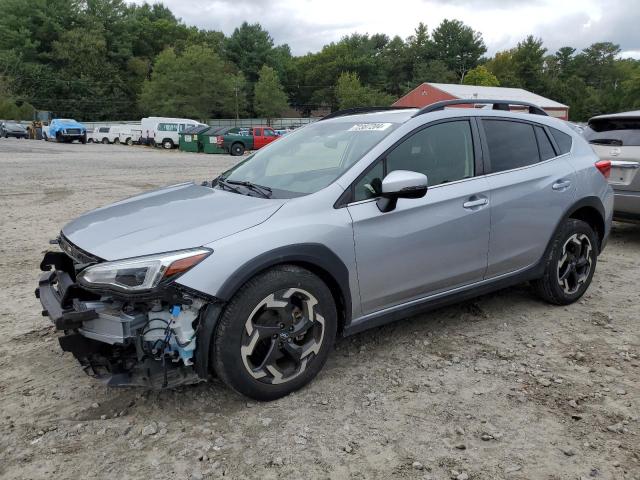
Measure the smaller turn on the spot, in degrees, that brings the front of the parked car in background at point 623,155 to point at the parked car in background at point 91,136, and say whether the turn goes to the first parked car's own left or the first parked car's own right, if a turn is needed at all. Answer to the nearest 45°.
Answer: approximately 45° to the first parked car's own left

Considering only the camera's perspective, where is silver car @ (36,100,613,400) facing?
facing the viewer and to the left of the viewer

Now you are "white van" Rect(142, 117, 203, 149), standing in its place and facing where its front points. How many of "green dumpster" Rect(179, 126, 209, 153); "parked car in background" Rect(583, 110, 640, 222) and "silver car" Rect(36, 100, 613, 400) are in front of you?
0

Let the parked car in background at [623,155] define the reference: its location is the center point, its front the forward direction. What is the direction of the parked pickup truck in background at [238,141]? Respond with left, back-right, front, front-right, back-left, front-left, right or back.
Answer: front-left

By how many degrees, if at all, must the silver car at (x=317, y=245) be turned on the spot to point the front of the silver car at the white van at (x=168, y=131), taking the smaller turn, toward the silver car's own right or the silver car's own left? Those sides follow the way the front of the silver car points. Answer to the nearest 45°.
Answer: approximately 135° to the silver car's own right

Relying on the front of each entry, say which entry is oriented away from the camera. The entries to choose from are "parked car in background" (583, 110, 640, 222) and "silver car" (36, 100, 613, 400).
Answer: the parked car in background

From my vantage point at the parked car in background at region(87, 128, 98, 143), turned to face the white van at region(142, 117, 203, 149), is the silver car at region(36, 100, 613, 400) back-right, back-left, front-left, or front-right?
front-right

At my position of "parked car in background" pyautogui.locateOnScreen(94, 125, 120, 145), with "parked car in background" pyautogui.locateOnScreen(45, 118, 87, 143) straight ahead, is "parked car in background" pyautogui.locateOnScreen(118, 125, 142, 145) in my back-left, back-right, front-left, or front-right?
back-left

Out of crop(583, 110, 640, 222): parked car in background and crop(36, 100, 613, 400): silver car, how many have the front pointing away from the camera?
1

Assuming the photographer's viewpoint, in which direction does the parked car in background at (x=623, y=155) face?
facing away from the viewer

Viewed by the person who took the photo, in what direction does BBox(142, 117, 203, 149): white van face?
facing away from the viewer and to the right of the viewer

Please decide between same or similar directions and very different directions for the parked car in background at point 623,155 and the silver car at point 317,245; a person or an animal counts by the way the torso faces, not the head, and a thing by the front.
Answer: very different directions

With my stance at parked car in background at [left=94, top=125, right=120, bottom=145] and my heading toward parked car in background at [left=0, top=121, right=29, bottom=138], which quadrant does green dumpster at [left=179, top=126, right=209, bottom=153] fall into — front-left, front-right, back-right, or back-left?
back-left
